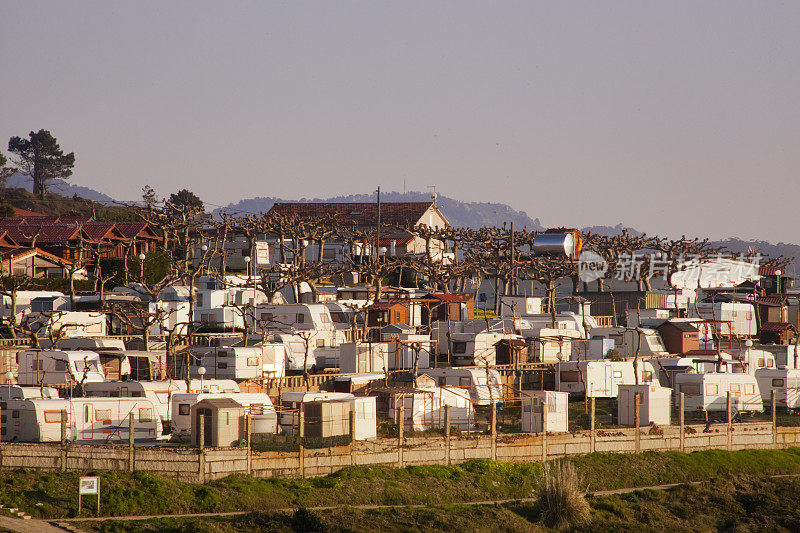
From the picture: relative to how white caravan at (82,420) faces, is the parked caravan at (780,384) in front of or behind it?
in front

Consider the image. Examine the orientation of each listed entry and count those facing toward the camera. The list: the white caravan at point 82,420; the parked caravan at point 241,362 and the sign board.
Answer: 1

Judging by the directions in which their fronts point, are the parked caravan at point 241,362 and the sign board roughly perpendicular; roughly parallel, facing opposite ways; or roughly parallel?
roughly perpendicular

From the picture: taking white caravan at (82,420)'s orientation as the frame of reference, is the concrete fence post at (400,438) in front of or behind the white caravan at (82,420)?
in front

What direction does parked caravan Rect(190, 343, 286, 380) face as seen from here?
to the viewer's left

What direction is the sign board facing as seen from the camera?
toward the camera

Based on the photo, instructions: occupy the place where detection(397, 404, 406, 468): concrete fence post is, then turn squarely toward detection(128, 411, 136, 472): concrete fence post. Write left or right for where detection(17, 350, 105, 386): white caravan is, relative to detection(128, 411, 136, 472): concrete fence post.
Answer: right

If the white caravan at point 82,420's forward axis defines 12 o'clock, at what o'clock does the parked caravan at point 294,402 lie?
The parked caravan is roughly at 12 o'clock from the white caravan.

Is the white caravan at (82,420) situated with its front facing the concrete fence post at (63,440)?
no

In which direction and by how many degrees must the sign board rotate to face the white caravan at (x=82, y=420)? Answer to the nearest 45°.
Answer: approximately 180°

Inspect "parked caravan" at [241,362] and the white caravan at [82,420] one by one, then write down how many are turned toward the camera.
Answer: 0

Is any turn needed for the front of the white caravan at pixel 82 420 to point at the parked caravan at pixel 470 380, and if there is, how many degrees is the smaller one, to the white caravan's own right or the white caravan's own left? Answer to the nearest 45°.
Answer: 0° — it already faces it
